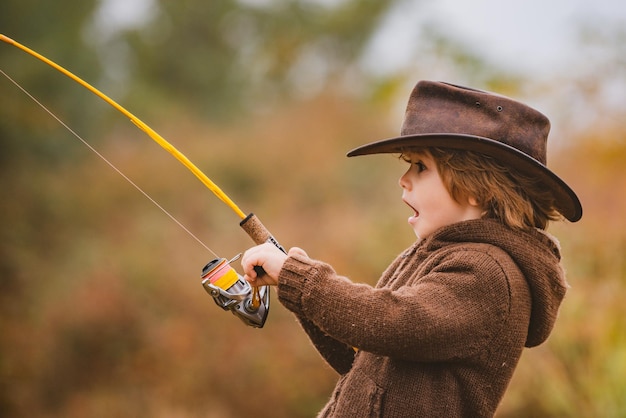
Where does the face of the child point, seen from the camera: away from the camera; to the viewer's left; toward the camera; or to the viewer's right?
to the viewer's left

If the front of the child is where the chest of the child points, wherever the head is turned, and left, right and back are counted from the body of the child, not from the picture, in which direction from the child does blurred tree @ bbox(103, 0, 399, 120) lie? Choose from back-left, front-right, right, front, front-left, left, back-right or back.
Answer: right

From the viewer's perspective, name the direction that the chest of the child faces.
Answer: to the viewer's left
